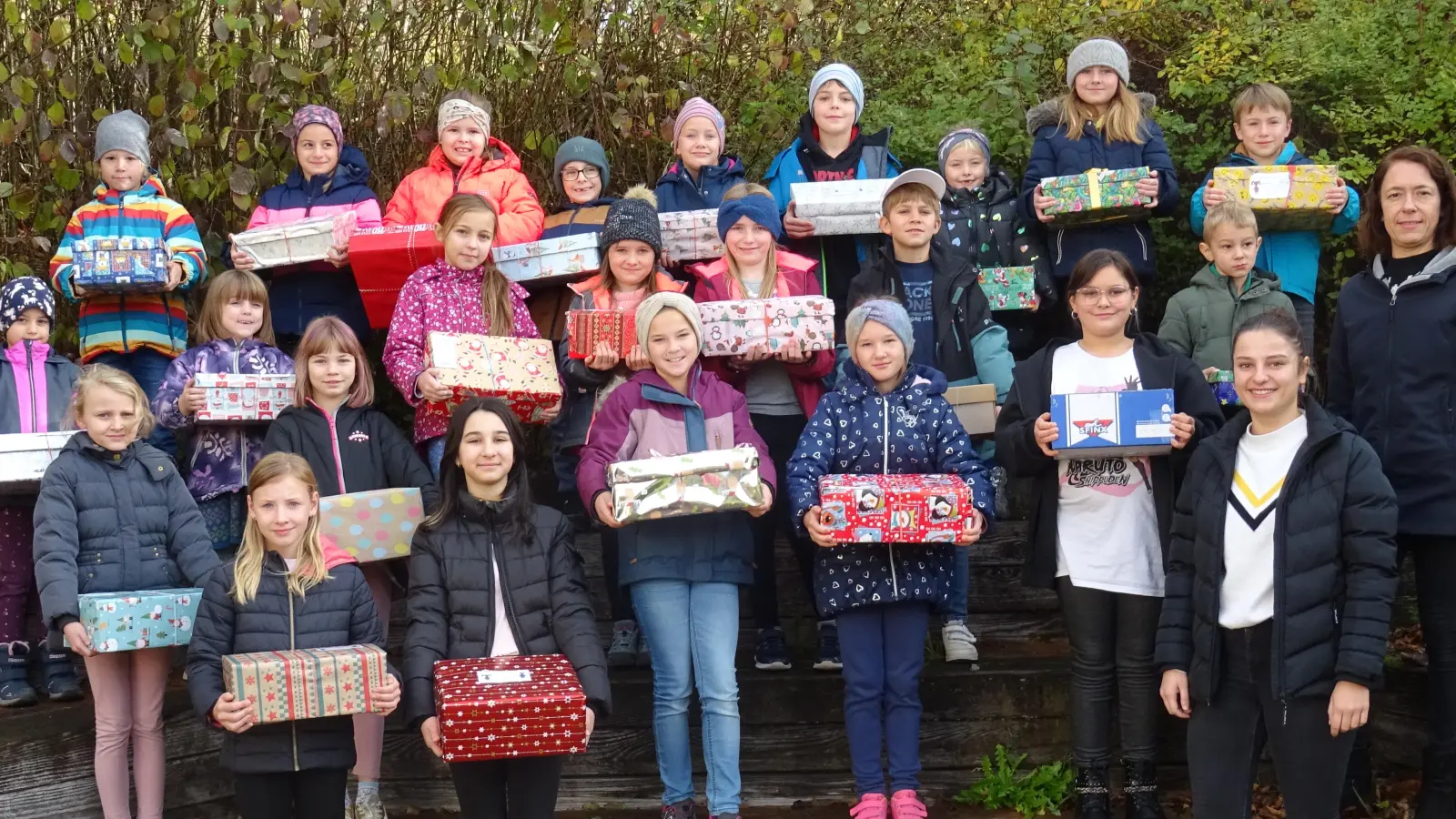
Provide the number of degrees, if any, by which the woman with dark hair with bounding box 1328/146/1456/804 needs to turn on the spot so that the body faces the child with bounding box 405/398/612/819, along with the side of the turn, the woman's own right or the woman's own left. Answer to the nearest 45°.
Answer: approximately 45° to the woman's own right

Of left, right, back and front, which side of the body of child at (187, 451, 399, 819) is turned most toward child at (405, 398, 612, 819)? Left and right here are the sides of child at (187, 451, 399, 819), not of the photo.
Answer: left

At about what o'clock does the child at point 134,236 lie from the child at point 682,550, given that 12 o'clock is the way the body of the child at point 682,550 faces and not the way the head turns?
the child at point 134,236 is roughly at 4 o'clock from the child at point 682,550.

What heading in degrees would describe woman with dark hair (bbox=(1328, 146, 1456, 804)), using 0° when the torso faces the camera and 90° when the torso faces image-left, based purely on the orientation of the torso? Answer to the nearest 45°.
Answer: approximately 0°

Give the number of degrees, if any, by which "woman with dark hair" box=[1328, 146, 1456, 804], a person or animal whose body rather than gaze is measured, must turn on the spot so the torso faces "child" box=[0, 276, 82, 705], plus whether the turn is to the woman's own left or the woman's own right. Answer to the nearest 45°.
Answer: approximately 90° to the woman's own right
